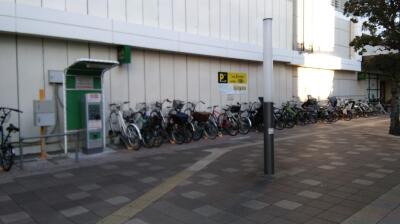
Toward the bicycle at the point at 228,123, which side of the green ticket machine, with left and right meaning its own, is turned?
left

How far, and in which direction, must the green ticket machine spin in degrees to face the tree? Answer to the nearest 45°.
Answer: approximately 45° to its left

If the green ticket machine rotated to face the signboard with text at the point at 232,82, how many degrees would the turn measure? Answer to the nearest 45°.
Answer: approximately 90° to its left

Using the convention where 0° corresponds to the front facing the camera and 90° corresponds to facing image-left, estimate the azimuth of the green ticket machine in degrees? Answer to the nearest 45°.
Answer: approximately 315°

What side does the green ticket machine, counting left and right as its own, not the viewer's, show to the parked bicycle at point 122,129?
left

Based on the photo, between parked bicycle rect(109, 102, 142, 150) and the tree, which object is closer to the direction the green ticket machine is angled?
the tree

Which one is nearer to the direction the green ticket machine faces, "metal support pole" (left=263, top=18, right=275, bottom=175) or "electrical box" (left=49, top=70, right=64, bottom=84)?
the metal support pole
